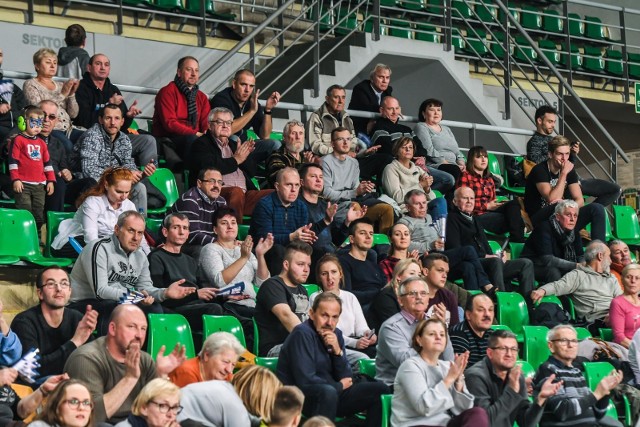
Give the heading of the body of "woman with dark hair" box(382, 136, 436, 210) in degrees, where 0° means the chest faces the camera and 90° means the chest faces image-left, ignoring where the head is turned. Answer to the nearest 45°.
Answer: approximately 315°

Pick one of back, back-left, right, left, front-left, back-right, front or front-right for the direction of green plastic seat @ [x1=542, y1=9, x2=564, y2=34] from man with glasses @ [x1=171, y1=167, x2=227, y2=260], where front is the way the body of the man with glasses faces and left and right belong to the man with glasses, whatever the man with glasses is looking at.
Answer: left

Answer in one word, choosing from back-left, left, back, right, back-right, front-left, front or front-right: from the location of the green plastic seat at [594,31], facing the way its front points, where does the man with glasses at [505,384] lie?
front-right

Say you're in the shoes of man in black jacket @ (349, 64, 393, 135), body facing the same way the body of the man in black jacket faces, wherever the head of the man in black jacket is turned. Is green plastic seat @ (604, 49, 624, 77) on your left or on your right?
on your left

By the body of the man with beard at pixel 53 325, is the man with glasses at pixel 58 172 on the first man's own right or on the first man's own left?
on the first man's own left

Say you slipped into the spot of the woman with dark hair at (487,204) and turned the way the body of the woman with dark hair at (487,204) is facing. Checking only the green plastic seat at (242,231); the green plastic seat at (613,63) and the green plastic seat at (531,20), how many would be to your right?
1

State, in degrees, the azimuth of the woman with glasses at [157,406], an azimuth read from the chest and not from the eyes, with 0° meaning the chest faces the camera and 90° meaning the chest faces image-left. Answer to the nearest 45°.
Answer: approximately 315°

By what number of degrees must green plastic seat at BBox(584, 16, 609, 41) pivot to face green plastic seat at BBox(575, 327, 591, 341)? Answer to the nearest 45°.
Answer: approximately 45° to its right
